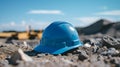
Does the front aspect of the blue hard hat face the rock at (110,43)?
no

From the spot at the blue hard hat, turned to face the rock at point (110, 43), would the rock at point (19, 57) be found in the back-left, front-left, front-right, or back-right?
back-right

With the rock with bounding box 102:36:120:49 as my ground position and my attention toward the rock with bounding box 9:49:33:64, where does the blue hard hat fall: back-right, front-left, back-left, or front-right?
front-right

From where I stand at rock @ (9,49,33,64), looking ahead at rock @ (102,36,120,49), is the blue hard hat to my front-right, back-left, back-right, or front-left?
front-left

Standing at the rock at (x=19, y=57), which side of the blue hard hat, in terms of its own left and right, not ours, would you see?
front

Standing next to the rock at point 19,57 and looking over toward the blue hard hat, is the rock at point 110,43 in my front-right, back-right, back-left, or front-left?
front-right

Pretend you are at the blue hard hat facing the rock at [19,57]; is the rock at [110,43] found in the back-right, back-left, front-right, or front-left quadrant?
back-left
